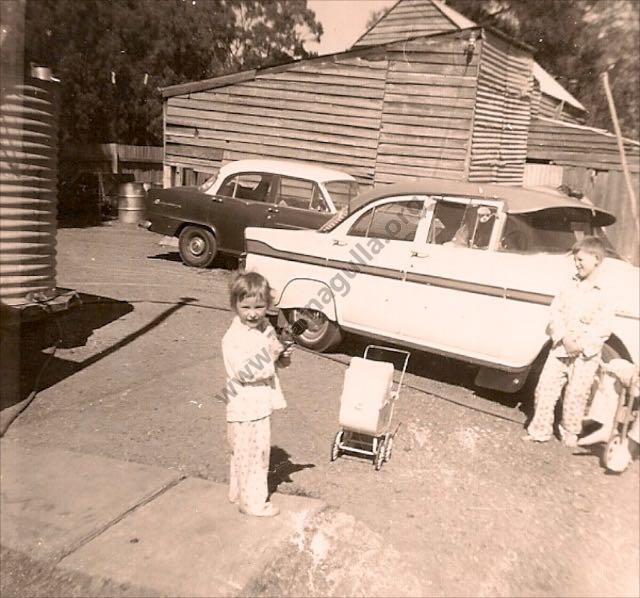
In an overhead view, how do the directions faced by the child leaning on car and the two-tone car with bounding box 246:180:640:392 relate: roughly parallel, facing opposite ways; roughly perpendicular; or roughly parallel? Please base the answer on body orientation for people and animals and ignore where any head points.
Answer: roughly perpendicular

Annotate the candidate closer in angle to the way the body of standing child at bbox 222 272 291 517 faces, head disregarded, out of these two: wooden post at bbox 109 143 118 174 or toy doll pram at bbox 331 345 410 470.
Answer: the toy doll pram

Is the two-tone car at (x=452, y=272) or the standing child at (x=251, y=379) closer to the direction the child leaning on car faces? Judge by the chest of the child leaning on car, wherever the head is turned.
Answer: the standing child

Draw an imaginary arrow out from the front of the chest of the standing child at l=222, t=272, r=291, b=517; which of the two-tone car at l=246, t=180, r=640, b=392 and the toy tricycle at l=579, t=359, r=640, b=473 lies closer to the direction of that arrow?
the toy tricycle
